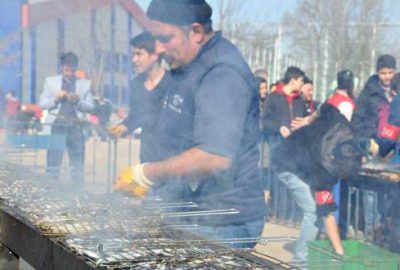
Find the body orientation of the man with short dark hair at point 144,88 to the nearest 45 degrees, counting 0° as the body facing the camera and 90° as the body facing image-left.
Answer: approximately 45°

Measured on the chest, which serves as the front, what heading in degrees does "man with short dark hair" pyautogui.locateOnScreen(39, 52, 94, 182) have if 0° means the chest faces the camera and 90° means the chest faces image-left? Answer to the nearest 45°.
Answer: approximately 0°

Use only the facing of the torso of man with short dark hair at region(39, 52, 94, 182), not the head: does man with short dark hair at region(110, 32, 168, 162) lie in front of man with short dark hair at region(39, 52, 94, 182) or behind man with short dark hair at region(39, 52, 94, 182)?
in front

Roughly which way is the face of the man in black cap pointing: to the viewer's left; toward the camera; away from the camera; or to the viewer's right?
to the viewer's left

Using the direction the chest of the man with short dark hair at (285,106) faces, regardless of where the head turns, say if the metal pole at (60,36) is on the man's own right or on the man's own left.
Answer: on the man's own right
